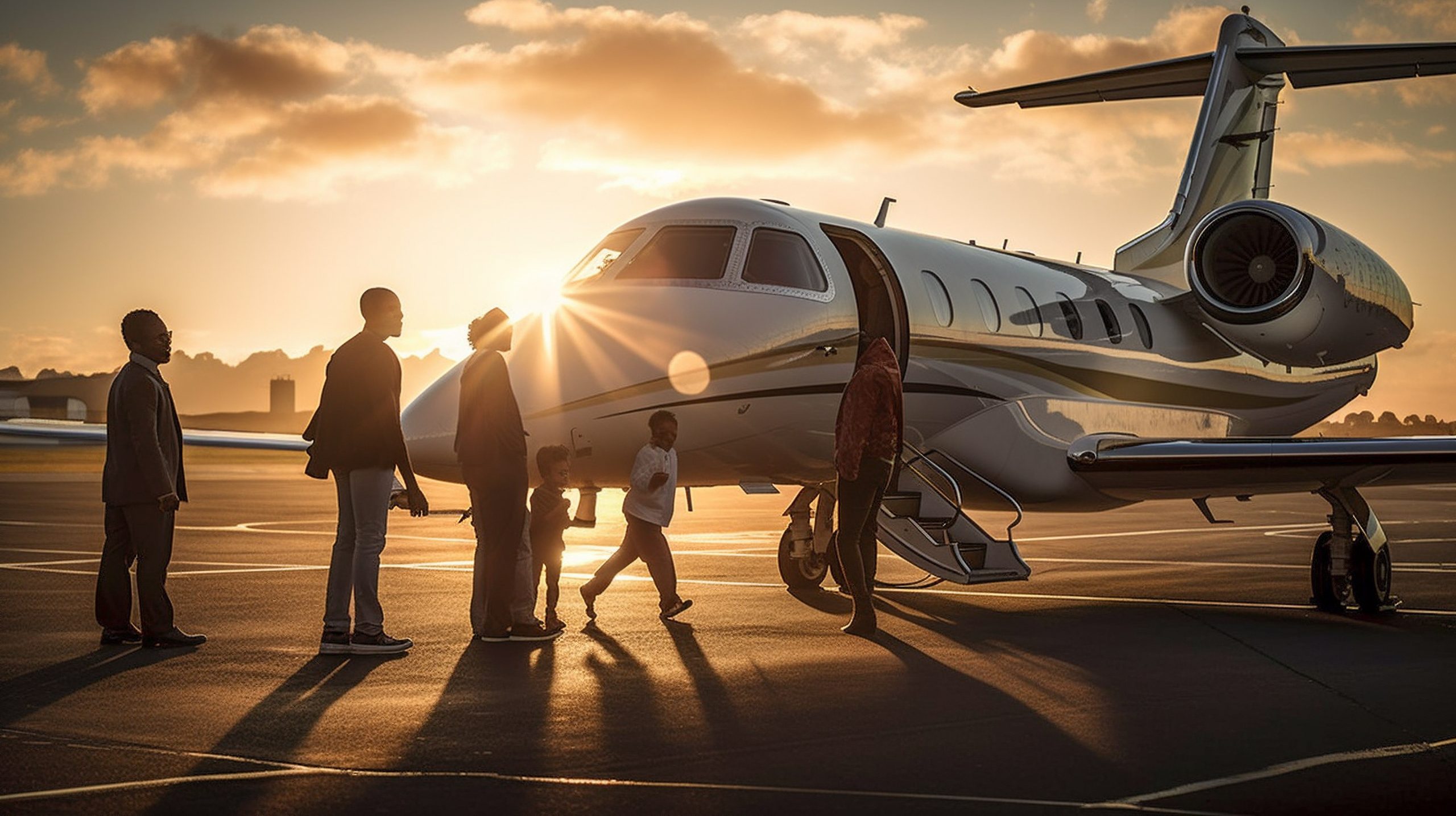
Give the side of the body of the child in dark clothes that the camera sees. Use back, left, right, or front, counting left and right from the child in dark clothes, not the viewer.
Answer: right

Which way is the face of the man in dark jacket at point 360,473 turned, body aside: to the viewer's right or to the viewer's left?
to the viewer's right

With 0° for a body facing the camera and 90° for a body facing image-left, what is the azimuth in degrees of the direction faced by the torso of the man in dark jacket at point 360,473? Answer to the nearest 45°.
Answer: approximately 270°

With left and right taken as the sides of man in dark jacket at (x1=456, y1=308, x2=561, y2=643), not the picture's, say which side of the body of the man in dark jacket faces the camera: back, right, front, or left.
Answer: right

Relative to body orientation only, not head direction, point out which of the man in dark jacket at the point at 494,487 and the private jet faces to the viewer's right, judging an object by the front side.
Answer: the man in dark jacket

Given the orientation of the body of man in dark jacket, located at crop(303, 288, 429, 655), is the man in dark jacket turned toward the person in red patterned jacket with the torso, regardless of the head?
yes

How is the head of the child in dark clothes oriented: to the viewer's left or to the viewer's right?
to the viewer's right

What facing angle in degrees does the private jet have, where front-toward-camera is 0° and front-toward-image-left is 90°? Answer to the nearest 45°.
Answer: approximately 45°

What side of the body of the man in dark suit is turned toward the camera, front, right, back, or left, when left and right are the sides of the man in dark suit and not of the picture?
right

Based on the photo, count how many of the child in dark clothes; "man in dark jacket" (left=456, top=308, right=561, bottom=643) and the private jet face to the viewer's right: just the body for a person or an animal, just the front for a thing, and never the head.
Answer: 2
